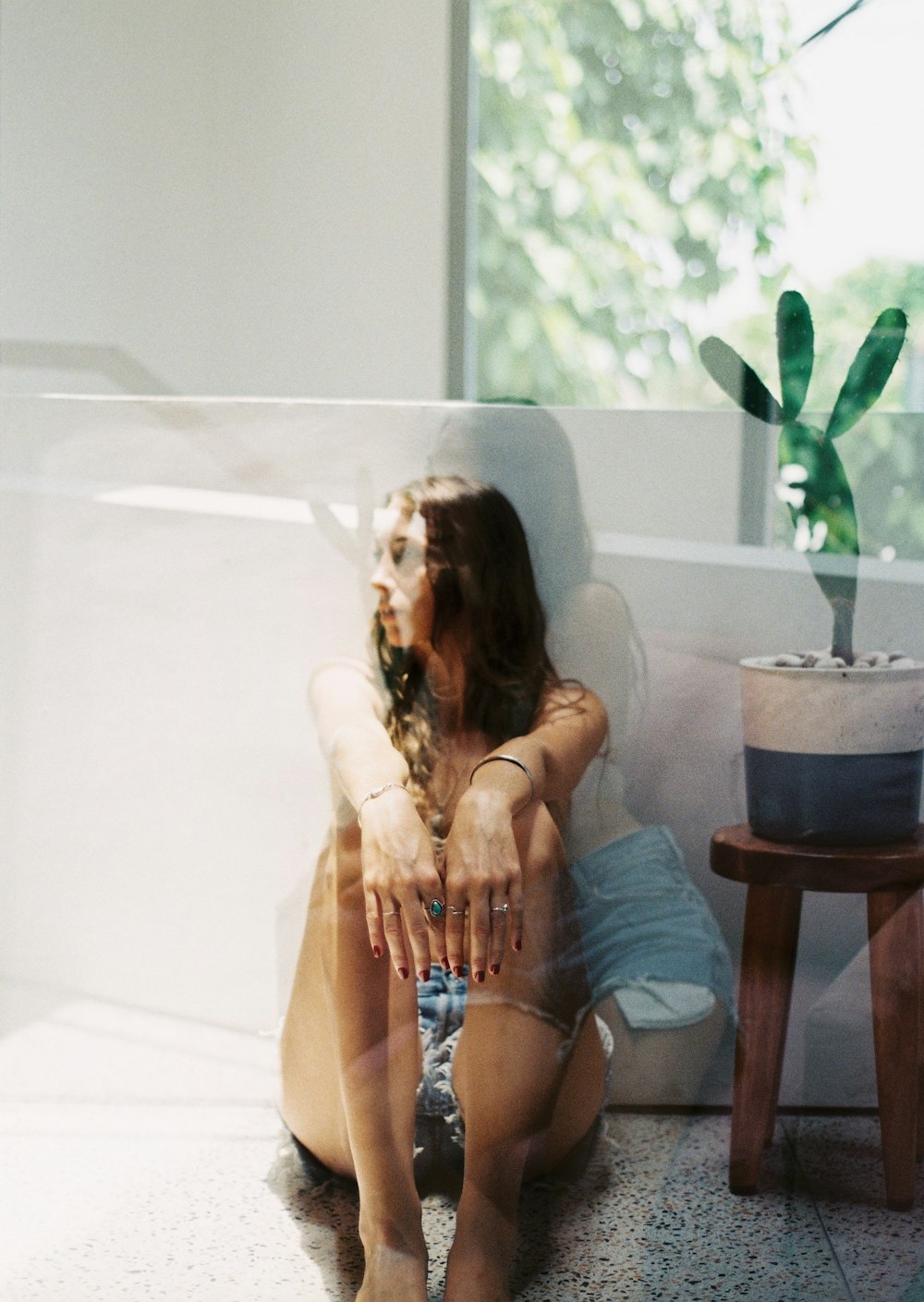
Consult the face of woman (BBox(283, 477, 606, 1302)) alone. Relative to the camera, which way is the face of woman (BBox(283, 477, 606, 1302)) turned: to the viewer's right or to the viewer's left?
to the viewer's left

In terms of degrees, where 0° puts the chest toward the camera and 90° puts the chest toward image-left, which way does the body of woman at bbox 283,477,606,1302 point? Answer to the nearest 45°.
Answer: approximately 0°
